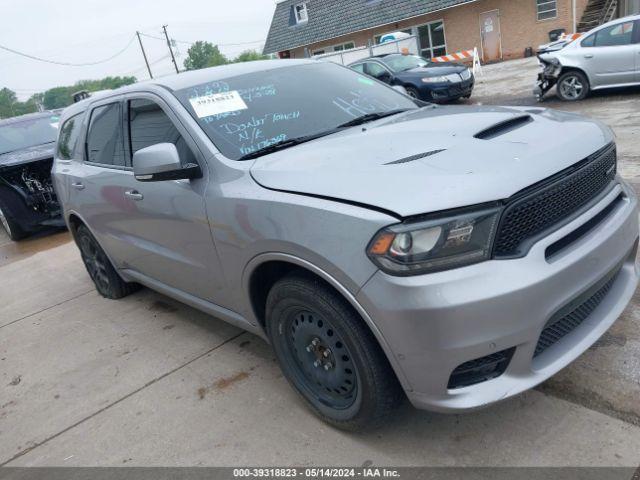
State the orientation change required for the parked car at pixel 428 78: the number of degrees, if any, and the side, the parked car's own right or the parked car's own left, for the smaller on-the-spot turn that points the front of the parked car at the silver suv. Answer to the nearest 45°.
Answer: approximately 45° to the parked car's own right

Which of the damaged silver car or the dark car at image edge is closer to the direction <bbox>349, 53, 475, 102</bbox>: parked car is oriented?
the damaged silver car

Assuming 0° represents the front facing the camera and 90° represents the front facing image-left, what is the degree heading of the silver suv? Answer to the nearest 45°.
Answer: approximately 315°

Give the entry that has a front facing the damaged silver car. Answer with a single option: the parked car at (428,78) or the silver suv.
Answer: the parked car

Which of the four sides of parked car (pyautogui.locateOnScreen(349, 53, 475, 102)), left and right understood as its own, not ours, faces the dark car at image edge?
right

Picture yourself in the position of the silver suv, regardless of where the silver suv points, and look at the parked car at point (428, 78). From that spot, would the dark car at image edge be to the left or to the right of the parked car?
left

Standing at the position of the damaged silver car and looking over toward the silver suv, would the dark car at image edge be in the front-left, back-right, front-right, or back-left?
front-right

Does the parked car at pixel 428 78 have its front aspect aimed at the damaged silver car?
yes

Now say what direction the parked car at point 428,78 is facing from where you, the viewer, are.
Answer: facing the viewer and to the right of the viewer

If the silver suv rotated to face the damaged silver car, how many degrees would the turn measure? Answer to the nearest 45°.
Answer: approximately 90° to its left

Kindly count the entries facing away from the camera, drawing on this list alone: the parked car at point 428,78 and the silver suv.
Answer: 0

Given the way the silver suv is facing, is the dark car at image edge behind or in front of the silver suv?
behind

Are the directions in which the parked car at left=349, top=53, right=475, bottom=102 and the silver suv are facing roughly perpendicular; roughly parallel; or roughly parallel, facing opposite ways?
roughly parallel
